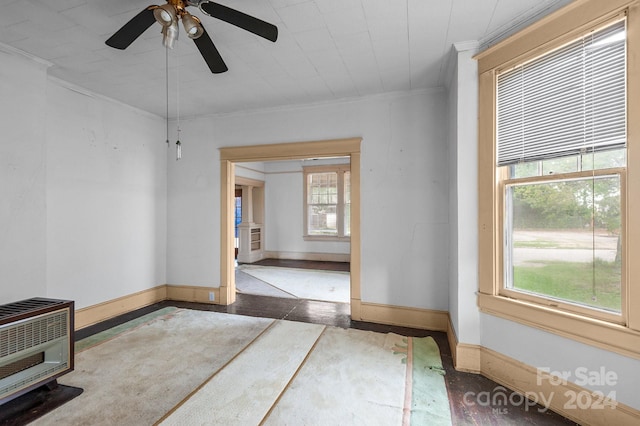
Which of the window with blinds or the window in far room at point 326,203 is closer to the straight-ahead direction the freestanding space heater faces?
the window with blinds

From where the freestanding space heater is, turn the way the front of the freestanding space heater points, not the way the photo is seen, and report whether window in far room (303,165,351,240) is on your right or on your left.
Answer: on your left

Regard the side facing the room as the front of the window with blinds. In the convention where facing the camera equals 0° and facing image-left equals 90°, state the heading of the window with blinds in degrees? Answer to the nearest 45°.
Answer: approximately 45°

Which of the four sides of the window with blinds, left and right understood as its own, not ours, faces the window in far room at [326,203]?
right

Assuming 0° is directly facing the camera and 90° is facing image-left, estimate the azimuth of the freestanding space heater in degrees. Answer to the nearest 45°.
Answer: approximately 315°
